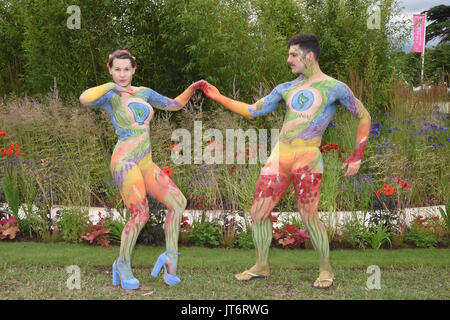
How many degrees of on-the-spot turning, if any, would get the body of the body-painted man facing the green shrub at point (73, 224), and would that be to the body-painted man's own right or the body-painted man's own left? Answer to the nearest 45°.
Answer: approximately 90° to the body-painted man's own right

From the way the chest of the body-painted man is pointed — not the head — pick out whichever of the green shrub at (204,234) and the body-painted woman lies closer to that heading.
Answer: the body-painted woman

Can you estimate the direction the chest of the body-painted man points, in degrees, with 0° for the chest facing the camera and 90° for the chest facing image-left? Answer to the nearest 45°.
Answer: approximately 45°
